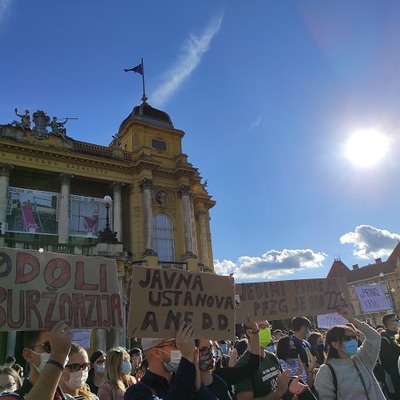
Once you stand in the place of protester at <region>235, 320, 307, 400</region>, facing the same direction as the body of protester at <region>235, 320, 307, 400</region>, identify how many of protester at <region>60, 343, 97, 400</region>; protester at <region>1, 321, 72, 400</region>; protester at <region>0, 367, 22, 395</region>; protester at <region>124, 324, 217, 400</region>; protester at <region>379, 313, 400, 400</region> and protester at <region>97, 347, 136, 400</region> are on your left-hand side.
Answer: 1

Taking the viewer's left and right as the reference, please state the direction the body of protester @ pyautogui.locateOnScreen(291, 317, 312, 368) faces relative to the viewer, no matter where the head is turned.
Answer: facing the viewer and to the right of the viewer

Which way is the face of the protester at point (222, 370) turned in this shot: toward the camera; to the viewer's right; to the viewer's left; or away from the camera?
toward the camera

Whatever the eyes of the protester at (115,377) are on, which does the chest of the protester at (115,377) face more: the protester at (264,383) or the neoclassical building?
the protester

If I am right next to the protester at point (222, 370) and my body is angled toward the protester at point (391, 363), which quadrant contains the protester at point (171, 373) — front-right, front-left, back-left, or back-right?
back-right

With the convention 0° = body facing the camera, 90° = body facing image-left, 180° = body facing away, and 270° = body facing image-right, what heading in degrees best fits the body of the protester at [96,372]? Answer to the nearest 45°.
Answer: approximately 315°

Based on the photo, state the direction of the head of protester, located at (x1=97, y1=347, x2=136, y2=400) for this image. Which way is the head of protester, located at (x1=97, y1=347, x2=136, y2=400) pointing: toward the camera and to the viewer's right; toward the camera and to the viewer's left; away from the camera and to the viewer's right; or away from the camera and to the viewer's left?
toward the camera and to the viewer's right

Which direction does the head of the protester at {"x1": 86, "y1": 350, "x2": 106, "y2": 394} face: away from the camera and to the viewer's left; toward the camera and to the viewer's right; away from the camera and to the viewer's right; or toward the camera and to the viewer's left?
toward the camera and to the viewer's right

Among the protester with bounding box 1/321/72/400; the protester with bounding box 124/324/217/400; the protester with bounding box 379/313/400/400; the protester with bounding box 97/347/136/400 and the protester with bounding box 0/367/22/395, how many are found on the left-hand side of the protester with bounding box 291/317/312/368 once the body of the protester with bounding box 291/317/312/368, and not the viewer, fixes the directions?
1

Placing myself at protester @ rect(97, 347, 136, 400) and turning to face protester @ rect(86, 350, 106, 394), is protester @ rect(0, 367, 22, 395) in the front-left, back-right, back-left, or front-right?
front-left
